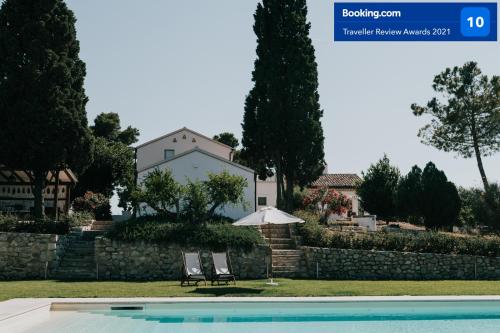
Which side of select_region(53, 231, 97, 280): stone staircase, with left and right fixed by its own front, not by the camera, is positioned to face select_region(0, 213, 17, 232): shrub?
right

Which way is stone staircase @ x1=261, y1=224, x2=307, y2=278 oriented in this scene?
toward the camera

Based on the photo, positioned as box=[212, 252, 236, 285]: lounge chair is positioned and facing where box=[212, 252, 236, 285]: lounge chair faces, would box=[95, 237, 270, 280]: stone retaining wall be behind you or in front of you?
behind

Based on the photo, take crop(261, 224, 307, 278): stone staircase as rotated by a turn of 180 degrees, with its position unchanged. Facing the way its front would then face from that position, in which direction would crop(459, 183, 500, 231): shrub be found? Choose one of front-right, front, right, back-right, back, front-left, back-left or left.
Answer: front-right

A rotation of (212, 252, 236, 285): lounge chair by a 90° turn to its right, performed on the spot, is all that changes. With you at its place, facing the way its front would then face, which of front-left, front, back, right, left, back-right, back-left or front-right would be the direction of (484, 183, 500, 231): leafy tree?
back-right

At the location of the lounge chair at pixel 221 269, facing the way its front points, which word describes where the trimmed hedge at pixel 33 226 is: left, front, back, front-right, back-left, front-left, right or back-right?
back-right

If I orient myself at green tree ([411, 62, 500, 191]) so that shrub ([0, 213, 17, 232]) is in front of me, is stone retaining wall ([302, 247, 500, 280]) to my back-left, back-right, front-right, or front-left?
front-left

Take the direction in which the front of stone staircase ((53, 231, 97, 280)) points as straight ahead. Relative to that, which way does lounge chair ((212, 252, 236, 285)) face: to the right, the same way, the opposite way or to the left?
the same way

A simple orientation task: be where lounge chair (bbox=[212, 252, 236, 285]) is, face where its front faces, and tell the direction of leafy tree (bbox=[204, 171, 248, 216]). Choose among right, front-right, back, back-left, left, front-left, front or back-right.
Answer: back

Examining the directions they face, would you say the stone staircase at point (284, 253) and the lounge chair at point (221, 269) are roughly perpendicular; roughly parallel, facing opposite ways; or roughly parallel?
roughly parallel

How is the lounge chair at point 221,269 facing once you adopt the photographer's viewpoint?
facing the viewer

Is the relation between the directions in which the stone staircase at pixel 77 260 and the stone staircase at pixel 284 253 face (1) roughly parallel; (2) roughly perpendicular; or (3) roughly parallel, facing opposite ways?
roughly parallel
